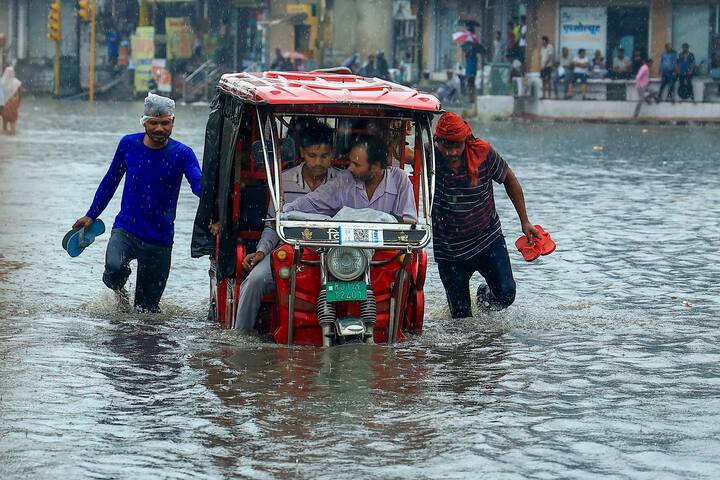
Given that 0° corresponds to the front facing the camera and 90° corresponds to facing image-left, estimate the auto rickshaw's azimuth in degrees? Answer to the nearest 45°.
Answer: approximately 0°

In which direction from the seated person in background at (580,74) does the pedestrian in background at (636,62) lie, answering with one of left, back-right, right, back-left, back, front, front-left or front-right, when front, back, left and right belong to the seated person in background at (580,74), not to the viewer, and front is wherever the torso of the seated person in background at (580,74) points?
back-left

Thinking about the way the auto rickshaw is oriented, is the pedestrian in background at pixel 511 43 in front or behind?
behind

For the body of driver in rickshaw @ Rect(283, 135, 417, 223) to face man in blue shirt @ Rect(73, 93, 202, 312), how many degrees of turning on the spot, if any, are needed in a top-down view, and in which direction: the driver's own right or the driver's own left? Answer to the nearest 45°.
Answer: approximately 90° to the driver's own right

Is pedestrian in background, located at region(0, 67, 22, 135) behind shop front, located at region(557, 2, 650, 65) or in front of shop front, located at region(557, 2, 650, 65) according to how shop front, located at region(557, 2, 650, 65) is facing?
in front

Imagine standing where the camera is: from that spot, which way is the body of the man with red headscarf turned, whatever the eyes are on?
toward the camera

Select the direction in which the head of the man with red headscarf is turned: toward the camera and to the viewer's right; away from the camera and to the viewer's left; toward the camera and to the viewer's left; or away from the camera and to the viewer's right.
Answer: toward the camera and to the viewer's left

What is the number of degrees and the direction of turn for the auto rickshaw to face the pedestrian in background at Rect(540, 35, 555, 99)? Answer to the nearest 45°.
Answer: approximately 180°

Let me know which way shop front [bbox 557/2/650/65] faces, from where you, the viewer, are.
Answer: facing the viewer

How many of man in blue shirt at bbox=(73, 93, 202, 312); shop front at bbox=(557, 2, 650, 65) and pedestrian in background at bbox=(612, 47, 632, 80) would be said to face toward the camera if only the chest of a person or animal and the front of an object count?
3

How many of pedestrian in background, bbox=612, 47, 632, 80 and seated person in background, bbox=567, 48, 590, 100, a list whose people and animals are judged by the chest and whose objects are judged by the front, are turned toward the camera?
2

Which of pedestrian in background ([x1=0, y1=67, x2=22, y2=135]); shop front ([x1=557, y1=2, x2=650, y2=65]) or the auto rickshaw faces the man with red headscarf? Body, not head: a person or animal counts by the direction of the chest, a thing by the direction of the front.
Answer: the shop front
